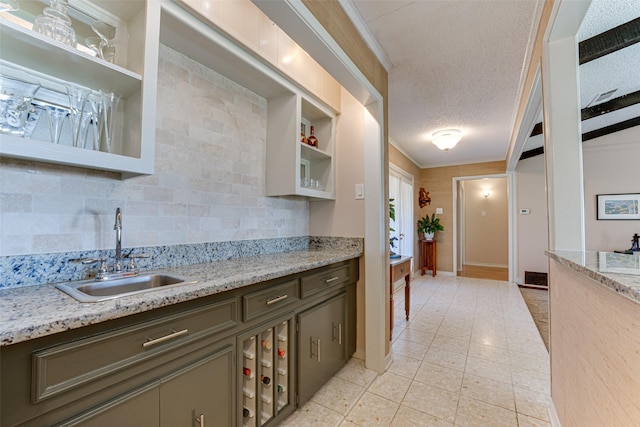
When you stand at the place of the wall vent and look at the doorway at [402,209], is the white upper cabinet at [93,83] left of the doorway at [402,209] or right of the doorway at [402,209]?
left

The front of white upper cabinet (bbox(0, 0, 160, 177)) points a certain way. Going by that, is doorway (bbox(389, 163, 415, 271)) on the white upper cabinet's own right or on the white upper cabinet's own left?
on the white upper cabinet's own left

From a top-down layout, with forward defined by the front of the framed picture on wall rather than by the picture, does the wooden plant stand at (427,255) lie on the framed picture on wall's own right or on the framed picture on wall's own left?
on the framed picture on wall's own right

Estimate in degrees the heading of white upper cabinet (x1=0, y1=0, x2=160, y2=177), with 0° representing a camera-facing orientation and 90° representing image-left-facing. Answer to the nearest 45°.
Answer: approximately 315°

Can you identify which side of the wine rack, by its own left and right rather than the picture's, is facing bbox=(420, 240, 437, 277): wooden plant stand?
left
